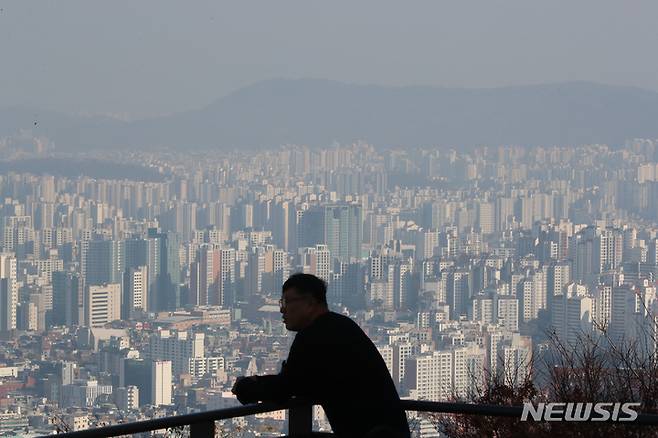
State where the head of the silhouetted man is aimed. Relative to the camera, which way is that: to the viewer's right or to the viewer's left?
to the viewer's left

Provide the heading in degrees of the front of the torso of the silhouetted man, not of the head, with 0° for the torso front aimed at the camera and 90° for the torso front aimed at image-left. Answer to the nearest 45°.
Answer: approximately 90°
